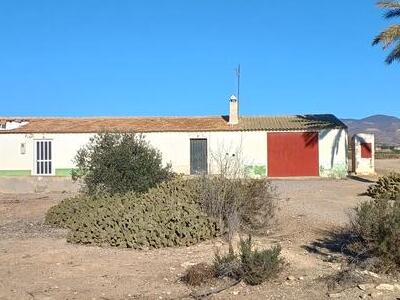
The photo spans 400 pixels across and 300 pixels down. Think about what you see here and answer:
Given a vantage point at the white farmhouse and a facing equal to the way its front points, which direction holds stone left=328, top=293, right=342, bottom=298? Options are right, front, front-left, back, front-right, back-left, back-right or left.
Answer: front

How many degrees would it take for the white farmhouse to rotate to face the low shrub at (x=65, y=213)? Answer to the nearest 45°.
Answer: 0° — it already faces it

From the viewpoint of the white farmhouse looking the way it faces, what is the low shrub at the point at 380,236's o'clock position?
The low shrub is roughly at 12 o'clock from the white farmhouse.

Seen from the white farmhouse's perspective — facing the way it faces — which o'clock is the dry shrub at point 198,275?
The dry shrub is roughly at 12 o'clock from the white farmhouse.

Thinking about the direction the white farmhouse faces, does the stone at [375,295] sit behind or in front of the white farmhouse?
in front

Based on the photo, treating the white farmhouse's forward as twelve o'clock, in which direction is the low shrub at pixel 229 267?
The low shrub is roughly at 12 o'clock from the white farmhouse.

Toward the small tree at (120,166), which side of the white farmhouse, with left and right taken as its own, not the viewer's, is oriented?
front

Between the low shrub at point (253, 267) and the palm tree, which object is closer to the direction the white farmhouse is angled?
the low shrub

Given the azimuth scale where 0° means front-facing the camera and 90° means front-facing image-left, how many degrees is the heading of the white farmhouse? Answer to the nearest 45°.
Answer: approximately 0°

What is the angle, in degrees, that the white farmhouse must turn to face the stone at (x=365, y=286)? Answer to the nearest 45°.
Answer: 0° — it already faces it

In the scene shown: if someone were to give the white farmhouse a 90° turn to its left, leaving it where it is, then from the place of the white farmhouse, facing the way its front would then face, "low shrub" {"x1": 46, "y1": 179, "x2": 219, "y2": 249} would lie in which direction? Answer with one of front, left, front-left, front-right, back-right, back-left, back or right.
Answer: right

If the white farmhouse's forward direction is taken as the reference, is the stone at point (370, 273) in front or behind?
in front

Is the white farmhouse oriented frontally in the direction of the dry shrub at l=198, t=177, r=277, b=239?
yes
